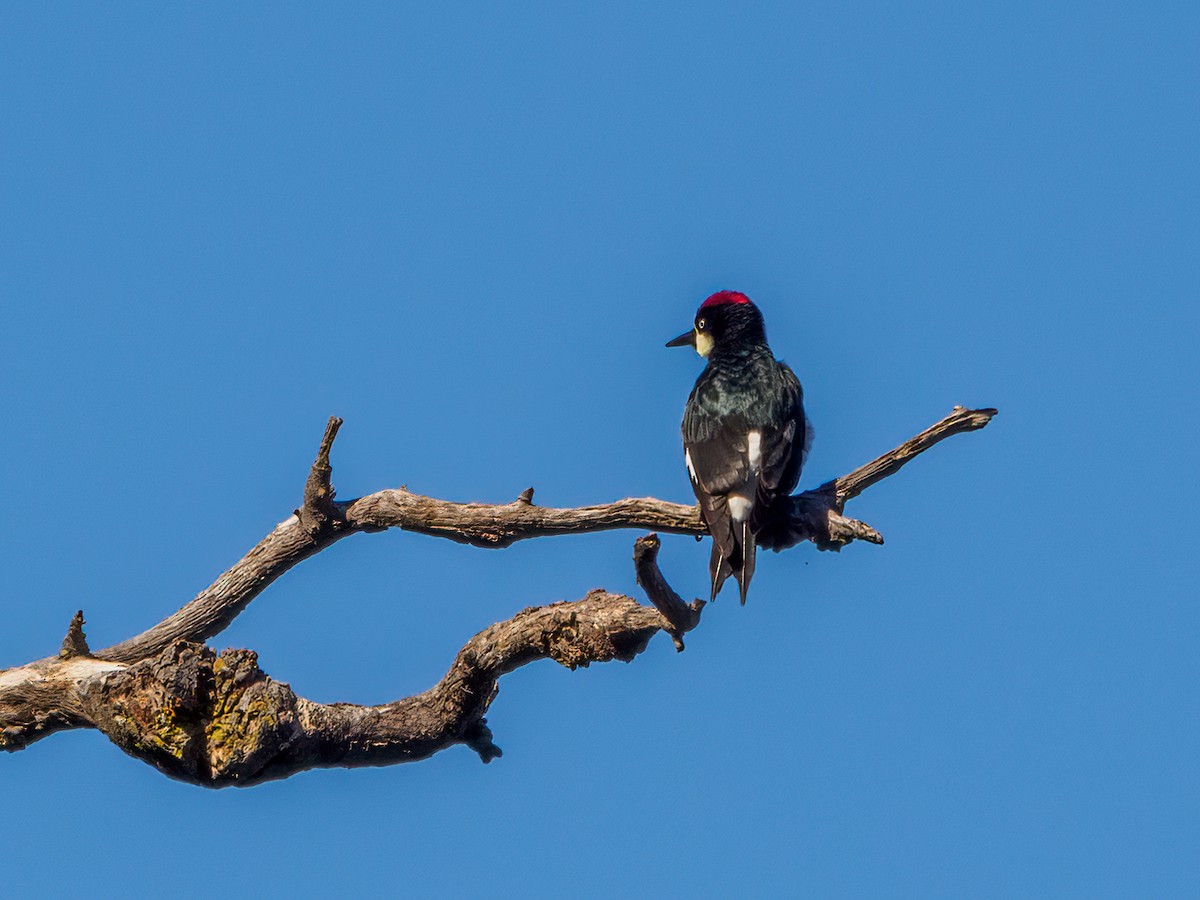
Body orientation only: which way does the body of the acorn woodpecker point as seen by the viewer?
away from the camera
